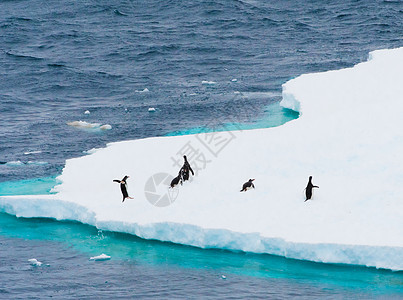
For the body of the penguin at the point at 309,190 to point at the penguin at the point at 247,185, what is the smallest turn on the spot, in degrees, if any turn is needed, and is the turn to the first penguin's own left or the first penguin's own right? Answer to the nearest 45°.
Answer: approximately 135° to the first penguin's own left

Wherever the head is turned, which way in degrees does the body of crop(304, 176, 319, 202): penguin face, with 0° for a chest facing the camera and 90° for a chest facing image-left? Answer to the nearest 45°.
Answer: approximately 225°

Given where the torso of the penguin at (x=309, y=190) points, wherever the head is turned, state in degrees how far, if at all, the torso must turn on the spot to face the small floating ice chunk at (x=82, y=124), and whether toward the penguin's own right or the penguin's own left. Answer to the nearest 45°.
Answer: approximately 90° to the penguin's own left

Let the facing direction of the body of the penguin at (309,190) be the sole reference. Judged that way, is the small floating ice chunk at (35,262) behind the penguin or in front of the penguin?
behind
